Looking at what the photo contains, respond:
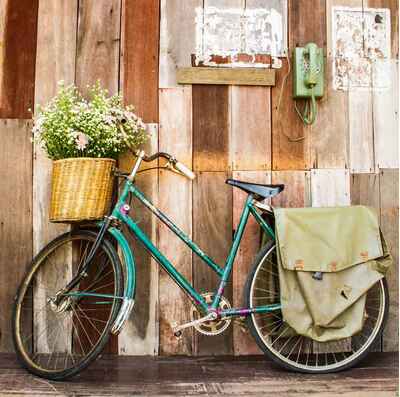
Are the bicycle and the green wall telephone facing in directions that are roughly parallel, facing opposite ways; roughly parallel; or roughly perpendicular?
roughly perpendicular

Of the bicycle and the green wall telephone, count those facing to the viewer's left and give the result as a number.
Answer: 1

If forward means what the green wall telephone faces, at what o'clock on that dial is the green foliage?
The green foliage is roughly at 2 o'clock from the green wall telephone.

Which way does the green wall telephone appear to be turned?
toward the camera

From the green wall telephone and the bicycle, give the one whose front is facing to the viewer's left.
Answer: the bicycle

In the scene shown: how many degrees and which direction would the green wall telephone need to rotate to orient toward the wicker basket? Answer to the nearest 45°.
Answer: approximately 45° to its right

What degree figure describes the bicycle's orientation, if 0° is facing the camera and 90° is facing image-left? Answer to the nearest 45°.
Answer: approximately 90°
